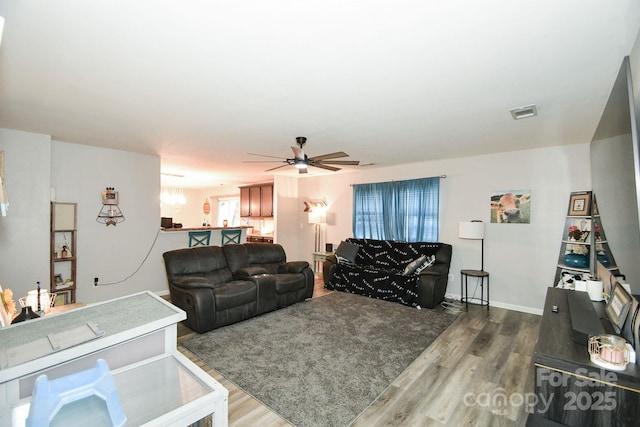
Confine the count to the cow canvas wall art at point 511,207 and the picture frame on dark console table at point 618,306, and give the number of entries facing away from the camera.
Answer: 0

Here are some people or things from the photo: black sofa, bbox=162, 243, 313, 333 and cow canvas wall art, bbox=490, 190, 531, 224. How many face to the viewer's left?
0

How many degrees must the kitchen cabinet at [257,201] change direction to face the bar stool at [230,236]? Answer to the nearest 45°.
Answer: approximately 45° to its left

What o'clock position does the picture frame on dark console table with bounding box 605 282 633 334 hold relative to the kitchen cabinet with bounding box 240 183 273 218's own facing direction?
The picture frame on dark console table is roughly at 10 o'clock from the kitchen cabinet.

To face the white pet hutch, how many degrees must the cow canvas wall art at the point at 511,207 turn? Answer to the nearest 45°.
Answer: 0° — it already faces it

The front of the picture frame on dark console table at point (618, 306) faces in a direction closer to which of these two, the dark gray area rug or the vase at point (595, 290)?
the dark gray area rug

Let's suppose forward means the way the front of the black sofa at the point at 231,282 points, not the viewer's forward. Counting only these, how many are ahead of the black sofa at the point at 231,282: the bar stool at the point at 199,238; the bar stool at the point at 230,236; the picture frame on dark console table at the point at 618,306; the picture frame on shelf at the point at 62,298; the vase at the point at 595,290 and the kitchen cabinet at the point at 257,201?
2

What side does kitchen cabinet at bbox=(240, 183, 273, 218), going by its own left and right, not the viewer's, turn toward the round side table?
left

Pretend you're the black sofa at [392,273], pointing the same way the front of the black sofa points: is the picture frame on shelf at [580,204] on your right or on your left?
on your left
